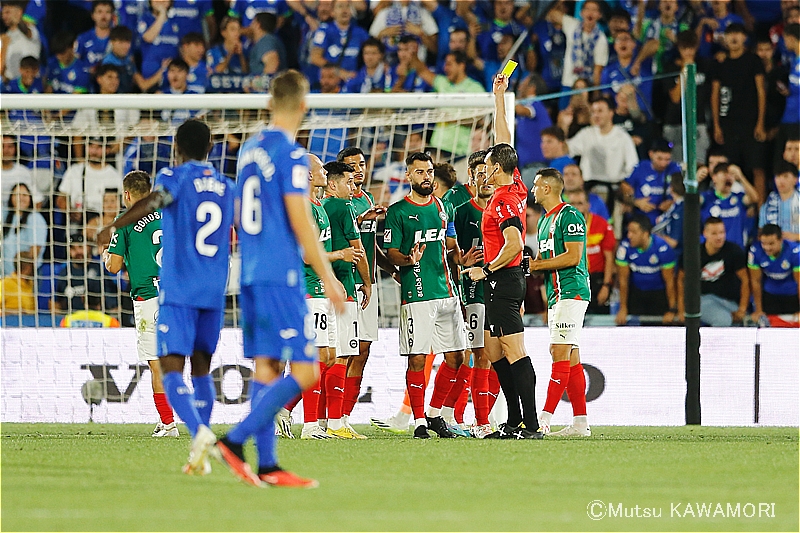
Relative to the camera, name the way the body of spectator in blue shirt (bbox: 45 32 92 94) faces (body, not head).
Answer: toward the camera

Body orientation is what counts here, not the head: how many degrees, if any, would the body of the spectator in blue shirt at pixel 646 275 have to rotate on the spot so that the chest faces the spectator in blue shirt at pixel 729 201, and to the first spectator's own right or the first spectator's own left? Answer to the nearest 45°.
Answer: approximately 135° to the first spectator's own left

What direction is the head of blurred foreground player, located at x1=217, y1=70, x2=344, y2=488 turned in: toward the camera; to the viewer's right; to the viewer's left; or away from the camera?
away from the camera

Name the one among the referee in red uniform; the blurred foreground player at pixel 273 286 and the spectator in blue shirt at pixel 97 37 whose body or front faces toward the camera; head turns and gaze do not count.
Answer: the spectator in blue shirt

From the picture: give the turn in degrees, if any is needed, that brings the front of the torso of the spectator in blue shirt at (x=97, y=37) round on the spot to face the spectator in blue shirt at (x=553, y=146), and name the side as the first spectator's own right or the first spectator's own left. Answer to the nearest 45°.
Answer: approximately 45° to the first spectator's own left

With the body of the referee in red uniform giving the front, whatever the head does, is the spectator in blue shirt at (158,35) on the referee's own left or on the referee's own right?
on the referee's own right

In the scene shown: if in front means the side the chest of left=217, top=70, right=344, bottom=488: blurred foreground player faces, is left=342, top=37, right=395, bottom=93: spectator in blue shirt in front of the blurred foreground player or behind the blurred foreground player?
in front

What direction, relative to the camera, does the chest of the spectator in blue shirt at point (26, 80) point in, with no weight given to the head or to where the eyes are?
toward the camera

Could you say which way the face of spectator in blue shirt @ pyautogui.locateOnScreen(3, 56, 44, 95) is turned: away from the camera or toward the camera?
toward the camera

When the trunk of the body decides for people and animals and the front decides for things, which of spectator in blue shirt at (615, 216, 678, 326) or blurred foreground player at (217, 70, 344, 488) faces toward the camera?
the spectator in blue shirt

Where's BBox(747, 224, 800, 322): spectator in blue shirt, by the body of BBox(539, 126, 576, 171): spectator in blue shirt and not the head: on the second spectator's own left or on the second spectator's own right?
on the second spectator's own left

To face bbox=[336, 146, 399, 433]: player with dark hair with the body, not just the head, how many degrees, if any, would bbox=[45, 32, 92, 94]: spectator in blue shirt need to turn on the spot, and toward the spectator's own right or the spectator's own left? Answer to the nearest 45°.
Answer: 0° — they already face them

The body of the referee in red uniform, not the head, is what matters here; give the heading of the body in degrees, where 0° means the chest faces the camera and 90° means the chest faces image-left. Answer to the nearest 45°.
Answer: approximately 90°

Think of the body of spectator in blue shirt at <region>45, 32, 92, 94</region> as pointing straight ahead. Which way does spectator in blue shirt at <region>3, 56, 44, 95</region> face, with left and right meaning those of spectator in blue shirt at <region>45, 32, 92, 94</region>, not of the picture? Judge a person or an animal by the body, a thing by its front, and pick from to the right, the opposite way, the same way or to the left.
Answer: the same way

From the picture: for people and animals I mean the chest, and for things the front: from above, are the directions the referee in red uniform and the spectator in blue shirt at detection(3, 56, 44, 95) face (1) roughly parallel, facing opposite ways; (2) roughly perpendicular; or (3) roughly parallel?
roughly perpendicular

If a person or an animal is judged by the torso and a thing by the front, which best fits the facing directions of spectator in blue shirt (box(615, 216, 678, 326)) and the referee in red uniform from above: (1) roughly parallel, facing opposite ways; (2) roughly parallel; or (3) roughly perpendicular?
roughly perpendicular

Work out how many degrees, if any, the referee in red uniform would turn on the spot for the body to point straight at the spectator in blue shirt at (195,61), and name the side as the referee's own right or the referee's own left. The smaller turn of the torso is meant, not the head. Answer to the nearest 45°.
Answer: approximately 45° to the referee's own right

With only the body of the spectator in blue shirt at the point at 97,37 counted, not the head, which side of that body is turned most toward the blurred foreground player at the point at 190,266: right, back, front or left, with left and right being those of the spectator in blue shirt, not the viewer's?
front

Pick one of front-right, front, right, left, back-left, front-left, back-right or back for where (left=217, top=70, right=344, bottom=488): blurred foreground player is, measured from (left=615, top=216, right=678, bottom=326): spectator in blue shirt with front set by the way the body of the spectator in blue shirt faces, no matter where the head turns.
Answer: front

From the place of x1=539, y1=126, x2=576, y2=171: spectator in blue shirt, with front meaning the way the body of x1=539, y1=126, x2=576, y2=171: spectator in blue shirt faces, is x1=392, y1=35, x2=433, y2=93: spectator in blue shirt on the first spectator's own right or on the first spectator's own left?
on the first spectator's own right
